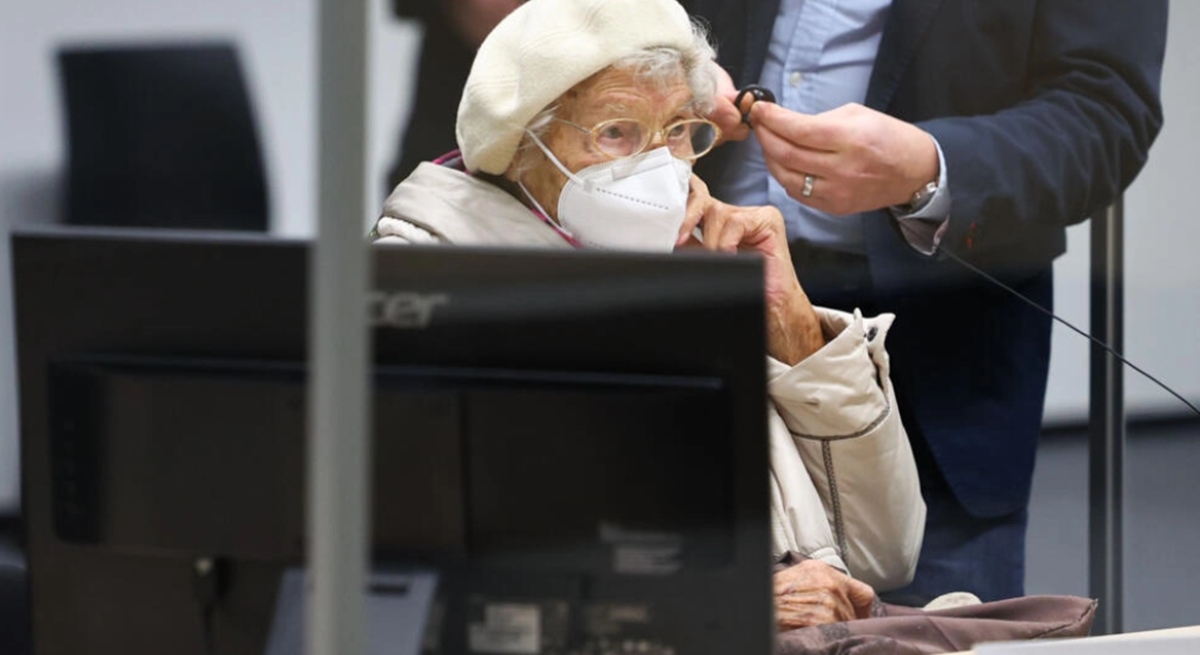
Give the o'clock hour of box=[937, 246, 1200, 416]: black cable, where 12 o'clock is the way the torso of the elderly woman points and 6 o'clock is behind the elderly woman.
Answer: The black cable is roughly at 9 o'clock from the elderly woman.

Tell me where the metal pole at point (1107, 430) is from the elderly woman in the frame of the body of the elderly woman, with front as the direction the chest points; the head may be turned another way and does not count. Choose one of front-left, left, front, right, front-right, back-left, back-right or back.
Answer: left

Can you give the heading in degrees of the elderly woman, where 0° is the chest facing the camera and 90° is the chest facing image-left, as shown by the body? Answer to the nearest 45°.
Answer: approximately 315°

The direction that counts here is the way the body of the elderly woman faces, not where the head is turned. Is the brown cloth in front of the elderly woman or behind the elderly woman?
in front

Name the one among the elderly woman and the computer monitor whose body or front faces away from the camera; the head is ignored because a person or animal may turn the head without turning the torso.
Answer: the computer monitor

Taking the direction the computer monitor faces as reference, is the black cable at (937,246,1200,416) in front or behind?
in front

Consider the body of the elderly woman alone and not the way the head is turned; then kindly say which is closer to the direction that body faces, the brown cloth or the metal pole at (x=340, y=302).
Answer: the brown cloth

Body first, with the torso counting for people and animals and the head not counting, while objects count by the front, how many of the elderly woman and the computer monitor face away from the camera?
1

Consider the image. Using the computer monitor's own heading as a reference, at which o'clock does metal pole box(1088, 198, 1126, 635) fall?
The metal pole is roughly at 1 o'clock from the computer monitor.

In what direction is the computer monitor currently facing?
away from the camera
